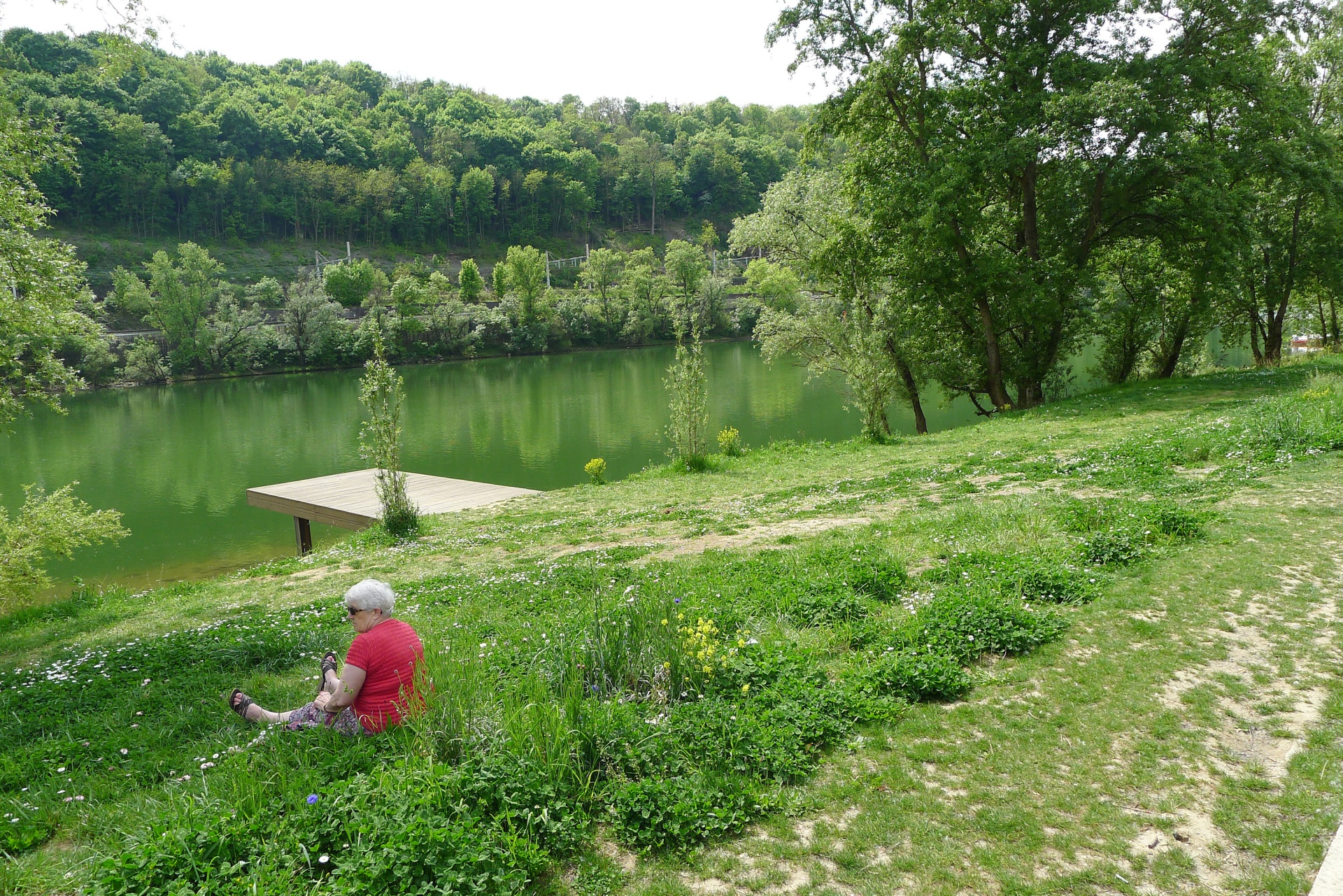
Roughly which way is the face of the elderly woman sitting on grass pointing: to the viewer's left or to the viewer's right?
to the viewer's left

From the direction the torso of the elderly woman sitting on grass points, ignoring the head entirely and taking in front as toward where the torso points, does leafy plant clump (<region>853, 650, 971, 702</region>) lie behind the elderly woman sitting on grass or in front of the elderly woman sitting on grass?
behind

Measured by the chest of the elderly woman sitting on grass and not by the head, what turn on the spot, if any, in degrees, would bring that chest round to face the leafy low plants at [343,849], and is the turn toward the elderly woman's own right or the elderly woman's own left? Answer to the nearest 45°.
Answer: approximately 135° to the elderly woman's own left

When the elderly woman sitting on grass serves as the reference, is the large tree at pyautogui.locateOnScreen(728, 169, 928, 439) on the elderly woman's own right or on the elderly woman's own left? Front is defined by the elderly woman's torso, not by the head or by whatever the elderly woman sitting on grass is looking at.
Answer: on the elderly woman's own right

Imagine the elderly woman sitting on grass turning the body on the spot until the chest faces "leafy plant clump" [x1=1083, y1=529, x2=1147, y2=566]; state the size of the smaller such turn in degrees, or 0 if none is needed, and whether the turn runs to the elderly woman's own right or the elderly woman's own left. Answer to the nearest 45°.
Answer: approximately 135° to the elderly woman's own right

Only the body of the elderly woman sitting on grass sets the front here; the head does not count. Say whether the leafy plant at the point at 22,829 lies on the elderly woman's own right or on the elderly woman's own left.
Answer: on the elderly woman's own left

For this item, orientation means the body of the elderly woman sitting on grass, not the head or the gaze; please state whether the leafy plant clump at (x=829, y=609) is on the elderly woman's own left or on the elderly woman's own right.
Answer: on the elderly woman's own right

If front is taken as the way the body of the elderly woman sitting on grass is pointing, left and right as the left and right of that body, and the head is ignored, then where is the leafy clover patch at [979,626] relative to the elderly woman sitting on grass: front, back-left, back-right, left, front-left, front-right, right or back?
back-right

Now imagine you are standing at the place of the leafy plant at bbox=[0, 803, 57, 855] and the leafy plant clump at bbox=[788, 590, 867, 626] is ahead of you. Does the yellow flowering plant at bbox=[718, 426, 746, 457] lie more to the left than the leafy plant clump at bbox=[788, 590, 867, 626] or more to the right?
left

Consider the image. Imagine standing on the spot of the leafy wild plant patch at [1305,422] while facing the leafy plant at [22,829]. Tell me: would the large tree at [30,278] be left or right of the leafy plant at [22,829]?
right

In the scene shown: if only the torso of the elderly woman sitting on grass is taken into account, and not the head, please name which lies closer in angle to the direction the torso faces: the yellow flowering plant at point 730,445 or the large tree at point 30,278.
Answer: the large tree

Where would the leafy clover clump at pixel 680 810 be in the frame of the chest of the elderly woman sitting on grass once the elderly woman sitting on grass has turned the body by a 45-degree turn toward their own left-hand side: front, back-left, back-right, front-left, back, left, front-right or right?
back-left

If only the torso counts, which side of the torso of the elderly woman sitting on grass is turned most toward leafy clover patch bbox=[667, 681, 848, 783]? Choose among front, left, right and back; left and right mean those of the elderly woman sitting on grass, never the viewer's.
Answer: back

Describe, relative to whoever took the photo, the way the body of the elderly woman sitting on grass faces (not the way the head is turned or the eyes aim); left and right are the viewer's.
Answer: facing away from the viewer and to the left of the viewer

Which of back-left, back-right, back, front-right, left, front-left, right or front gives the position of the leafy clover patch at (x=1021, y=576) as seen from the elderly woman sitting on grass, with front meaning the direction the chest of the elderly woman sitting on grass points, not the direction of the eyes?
back-right

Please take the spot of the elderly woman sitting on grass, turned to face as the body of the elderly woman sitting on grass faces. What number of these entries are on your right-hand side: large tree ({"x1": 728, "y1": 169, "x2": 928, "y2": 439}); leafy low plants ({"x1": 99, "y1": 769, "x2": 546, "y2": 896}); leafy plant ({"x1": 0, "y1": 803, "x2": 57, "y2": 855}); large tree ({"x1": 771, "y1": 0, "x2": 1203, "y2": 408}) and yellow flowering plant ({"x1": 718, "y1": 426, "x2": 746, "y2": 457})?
3
